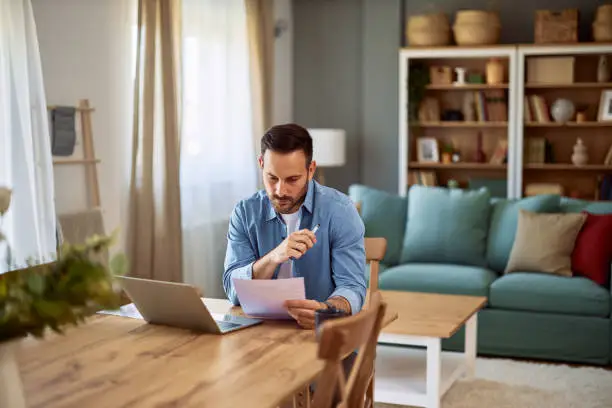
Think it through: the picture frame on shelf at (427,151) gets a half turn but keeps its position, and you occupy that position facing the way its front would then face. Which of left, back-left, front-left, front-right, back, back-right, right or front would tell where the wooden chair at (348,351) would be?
back

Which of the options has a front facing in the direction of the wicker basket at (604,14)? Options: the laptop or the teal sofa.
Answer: the laptop

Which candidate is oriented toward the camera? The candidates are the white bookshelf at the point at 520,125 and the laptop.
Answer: the white bookshelf

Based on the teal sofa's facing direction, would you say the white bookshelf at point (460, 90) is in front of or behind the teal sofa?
behind

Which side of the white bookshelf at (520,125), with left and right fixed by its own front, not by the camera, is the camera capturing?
front

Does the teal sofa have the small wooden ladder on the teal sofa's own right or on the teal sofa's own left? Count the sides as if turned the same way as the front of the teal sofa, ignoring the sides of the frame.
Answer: on the teal sofa's own right

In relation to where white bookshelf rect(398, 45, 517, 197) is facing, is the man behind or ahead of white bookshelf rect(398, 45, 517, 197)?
ahead

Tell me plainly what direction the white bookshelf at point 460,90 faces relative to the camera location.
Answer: facing the viewer

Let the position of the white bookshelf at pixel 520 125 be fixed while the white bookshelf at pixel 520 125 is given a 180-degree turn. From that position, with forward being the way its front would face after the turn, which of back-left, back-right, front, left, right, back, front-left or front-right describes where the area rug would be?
back

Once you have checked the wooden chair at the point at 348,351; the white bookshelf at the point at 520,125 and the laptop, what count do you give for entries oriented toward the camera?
1

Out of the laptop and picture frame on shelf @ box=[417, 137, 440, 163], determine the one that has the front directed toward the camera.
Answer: the picture frame on shelf

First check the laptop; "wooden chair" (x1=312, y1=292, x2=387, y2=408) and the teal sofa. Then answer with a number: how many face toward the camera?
1

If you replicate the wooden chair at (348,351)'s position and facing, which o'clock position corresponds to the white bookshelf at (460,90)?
The white bookshelf is roughly at 2 o'clock from the wooden chair.

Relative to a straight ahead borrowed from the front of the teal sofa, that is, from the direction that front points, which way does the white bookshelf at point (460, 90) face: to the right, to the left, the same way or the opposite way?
the same way

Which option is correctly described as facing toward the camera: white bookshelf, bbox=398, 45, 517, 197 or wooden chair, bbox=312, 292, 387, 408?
the white bookshelf

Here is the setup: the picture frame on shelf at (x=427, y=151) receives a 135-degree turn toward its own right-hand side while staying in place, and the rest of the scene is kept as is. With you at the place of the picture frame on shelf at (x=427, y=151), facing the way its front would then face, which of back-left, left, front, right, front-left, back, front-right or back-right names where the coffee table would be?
back-left

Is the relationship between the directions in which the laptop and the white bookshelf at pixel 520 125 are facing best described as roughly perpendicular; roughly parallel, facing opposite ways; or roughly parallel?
roughly parallel, facing opposite ways

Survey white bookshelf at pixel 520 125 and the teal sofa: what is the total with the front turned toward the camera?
2
